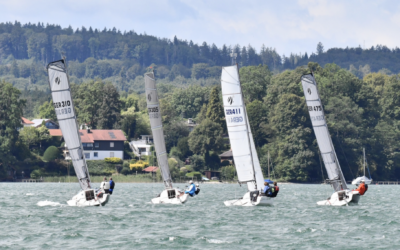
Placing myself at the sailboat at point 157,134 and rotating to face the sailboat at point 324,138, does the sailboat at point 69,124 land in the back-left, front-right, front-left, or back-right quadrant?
back-right

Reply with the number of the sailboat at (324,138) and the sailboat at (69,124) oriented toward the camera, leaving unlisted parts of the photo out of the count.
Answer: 0
